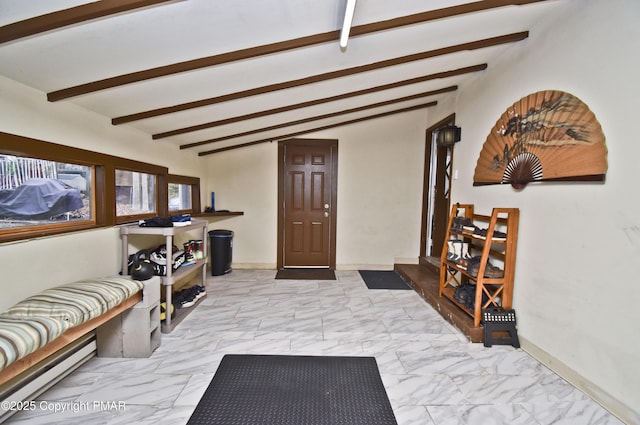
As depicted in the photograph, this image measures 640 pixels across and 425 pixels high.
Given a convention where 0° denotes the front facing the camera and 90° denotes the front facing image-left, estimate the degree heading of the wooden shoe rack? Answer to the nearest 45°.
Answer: approximately 45°

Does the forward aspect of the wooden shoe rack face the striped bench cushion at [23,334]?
yes

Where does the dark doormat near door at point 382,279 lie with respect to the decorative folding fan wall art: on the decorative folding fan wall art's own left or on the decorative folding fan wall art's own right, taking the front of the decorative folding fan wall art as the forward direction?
on the decorative folding fan wall art's own right

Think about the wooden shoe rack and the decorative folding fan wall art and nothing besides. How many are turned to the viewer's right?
0

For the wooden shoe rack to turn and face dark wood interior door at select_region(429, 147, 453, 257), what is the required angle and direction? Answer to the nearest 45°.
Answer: approximately 135° to its right

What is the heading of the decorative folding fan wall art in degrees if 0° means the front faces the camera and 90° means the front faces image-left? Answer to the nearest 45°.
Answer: approximately 45°

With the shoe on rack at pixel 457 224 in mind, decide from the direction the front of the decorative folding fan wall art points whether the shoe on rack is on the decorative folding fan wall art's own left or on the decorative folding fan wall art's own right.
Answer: on the decorative folding fan wall art's own right
